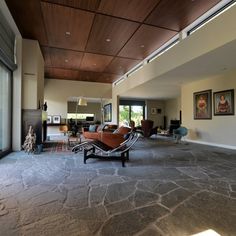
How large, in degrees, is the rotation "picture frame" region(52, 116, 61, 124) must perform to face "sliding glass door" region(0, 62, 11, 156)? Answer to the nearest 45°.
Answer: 0° — it already faces it

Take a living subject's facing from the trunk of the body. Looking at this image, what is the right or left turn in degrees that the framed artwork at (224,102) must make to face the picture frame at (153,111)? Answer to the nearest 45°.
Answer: approximately 90° to its right

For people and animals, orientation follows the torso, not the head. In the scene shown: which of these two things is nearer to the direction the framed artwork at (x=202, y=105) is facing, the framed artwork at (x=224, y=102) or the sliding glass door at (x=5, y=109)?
the sliding glass door

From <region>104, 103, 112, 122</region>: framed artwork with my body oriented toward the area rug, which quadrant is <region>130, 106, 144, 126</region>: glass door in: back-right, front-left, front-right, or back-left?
back-left

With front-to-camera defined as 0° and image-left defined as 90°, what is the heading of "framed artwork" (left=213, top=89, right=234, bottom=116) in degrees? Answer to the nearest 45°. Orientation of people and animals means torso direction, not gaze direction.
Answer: approximately 45°

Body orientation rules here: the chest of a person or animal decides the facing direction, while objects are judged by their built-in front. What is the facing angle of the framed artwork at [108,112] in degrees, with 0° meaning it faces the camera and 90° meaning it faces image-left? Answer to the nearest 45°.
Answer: approximately 45°

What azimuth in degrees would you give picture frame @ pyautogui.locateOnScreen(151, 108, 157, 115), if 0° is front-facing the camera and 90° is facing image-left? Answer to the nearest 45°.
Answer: approximately 0°

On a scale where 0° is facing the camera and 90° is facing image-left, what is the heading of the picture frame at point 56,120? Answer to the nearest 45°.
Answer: approximately 0°

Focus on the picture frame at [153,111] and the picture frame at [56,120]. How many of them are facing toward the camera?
2

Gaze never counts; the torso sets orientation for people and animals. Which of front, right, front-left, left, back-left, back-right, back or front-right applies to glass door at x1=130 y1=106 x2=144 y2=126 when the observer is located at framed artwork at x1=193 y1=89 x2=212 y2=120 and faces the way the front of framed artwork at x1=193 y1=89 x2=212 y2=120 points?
right

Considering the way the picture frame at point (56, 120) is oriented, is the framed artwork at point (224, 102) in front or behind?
in front

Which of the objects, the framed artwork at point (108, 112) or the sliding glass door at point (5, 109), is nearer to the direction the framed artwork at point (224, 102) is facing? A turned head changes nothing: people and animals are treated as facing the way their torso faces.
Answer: the sliding glass door

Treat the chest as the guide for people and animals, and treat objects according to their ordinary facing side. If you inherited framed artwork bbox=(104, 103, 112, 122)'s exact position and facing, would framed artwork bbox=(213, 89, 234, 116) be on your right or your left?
on your left

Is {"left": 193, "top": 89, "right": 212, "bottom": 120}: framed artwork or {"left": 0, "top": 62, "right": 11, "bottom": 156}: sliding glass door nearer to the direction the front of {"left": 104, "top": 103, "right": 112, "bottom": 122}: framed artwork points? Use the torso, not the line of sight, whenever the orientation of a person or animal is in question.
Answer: the sliding glass door

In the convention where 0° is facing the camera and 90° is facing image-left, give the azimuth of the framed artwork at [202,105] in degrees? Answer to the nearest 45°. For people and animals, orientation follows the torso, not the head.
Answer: approximately 45°

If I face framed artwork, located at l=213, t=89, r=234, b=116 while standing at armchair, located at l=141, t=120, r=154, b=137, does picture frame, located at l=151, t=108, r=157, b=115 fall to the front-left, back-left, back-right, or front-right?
back-left
